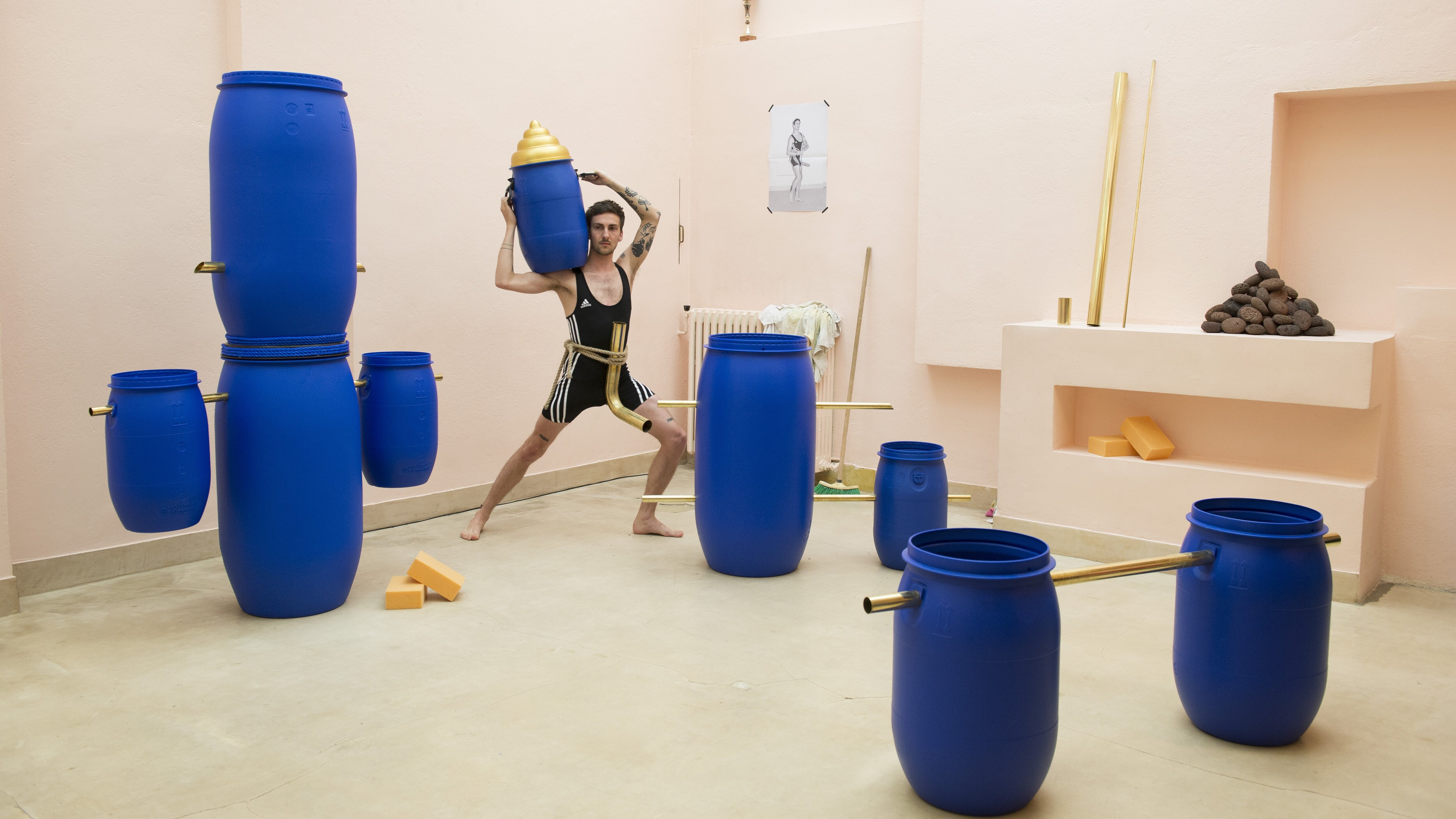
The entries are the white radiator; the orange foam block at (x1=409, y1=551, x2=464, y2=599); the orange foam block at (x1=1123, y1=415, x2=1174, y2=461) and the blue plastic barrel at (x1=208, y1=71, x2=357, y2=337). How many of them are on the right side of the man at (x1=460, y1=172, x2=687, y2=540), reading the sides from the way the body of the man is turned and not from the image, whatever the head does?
2

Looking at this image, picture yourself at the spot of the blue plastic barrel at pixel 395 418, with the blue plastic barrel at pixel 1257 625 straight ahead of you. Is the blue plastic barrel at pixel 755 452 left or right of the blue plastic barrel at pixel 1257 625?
left

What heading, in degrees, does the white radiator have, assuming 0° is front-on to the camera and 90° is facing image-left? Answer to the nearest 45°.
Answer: approximately 0°

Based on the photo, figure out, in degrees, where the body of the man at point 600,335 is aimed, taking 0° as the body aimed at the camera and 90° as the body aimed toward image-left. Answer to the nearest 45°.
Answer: approximately 315°

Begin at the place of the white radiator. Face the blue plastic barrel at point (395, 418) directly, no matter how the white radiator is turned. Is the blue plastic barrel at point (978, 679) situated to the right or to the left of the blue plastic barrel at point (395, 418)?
left

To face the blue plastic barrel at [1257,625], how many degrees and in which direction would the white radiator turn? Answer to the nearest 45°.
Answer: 0° — it already faces it

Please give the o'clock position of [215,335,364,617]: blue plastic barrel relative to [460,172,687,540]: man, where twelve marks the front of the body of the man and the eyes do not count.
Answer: The blue plastic barrel is roughly at 1 o'clock from the man.

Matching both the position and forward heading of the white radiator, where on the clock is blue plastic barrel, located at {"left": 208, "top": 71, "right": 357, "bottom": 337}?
The blue plastic barrel is roughly at 1 o'clock from the white radiator.

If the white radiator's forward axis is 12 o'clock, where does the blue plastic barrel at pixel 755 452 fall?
The blue plastic barrel is roughly at 12 o'clock from the white radiator.

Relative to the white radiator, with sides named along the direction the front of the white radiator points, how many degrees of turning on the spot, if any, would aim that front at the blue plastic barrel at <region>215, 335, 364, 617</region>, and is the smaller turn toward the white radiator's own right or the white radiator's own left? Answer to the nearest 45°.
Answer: approximately 45° to the white radiator's own right

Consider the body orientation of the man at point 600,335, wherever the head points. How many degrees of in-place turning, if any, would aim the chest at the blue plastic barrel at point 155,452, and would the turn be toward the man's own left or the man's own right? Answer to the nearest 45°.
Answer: approximately 90° to the man's own right
